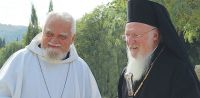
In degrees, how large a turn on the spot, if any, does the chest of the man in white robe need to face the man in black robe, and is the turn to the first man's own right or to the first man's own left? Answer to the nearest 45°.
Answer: approximately 45° to the first man's own left

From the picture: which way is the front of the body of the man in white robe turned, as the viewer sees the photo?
toward the camera

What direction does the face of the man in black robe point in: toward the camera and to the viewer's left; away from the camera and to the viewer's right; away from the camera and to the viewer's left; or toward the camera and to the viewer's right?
toward the camera and to the viewer's left

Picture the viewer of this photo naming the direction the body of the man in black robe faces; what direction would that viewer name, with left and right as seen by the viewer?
facing the viewer and to the left of the viewer

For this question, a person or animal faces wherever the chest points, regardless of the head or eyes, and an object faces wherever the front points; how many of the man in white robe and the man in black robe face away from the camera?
0
